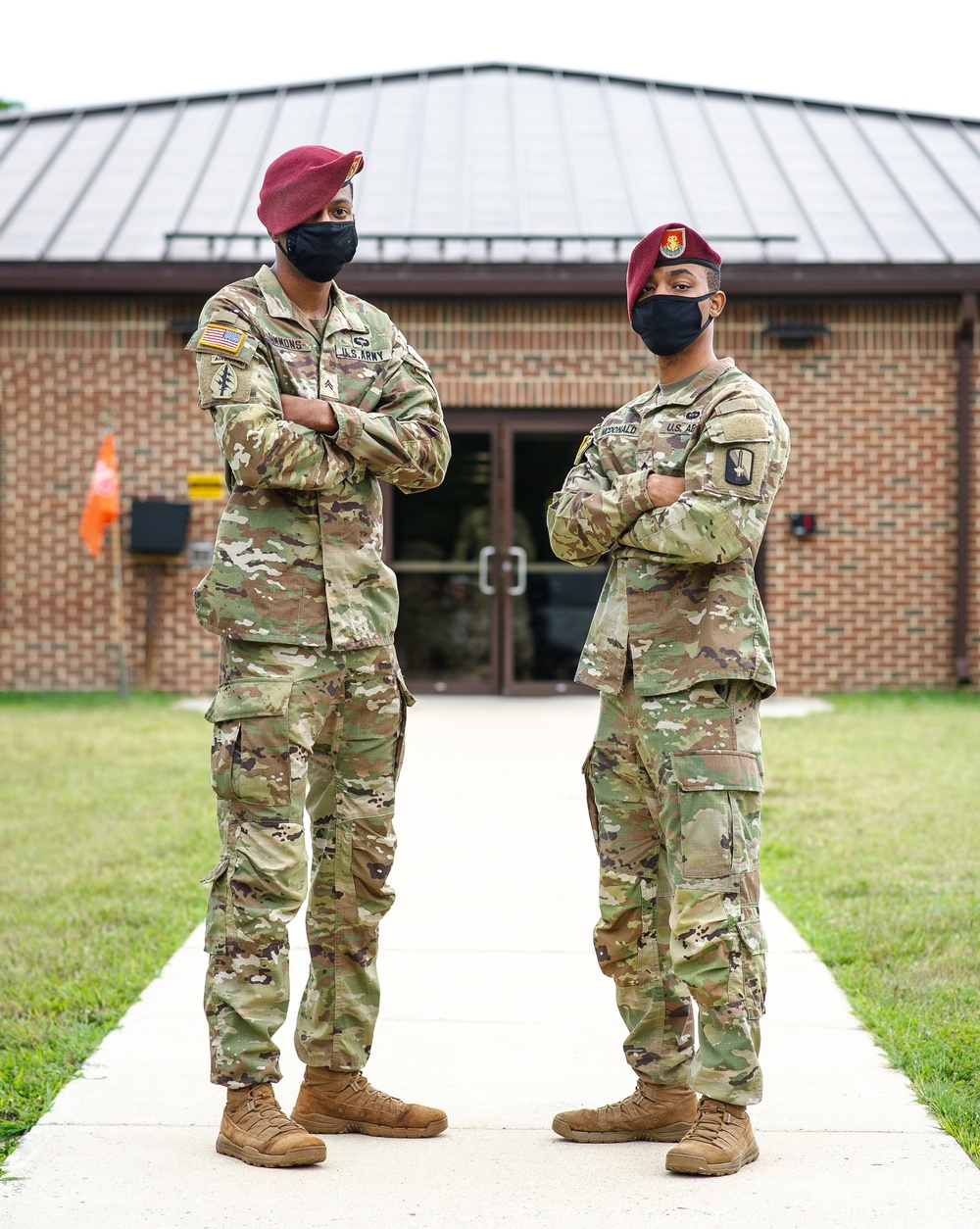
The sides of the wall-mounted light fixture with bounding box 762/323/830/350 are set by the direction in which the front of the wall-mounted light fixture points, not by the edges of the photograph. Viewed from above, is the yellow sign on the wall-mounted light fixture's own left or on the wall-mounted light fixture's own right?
on the wall-mounted light fixture's own right

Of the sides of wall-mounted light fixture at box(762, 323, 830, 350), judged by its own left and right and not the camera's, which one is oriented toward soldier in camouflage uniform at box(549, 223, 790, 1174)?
front

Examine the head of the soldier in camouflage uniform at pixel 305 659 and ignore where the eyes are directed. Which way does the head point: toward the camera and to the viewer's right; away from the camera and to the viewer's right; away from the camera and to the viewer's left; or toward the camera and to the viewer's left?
toward the camera and to the viewer's right

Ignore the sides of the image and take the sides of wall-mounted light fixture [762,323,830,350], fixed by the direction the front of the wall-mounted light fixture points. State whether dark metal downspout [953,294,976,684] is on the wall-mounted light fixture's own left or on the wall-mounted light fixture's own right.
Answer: on the wall-mounted light fixture's own left

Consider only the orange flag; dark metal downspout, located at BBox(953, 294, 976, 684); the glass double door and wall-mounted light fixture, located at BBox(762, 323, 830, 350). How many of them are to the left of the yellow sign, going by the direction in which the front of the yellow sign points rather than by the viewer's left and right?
3

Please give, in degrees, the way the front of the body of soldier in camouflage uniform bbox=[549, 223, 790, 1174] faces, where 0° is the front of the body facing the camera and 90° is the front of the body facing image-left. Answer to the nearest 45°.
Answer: approximately 45°

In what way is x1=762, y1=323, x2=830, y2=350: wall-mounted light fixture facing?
toward the camera

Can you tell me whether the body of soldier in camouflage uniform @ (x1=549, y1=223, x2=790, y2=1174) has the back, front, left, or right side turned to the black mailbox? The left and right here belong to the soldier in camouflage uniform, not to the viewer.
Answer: right

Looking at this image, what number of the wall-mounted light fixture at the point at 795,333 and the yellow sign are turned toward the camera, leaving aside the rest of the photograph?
2

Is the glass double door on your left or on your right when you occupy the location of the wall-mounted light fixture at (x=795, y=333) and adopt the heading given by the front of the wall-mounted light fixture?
on your right

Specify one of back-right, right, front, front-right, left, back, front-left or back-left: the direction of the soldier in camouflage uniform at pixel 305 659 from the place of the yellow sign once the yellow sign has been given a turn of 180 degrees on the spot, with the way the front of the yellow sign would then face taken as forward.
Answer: back

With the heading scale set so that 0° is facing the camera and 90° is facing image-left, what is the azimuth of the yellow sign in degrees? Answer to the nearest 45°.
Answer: approximately 0°
